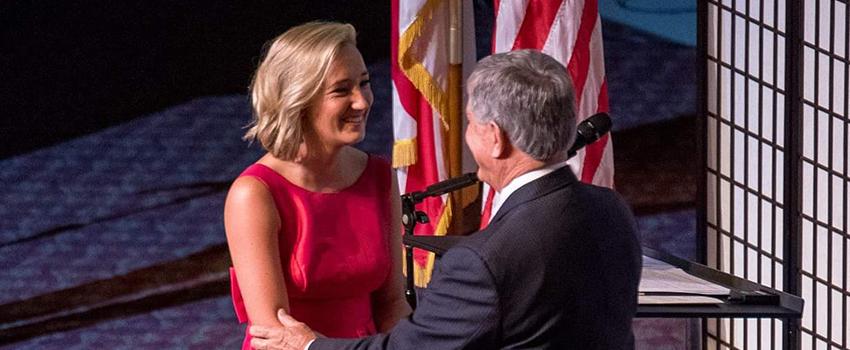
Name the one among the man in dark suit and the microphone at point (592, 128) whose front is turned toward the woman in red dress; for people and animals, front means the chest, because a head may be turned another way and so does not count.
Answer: the man in dark suit

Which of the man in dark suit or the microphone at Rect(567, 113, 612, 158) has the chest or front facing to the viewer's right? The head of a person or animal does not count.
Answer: the microphone

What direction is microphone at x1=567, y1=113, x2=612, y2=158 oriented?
to the viewer's right

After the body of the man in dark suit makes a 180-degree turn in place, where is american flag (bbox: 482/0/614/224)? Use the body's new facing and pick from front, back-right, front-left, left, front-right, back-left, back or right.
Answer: back-left

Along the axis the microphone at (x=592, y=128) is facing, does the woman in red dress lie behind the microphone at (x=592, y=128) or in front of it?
behind

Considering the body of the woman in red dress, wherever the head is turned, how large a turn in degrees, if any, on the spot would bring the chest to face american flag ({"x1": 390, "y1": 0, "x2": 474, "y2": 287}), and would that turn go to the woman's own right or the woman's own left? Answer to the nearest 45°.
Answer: approximately 135° to the woman's own left

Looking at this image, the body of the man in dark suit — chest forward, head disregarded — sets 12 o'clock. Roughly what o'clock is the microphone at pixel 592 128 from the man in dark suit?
The microphone is roughly at 2 o'clock from the man in dark suit.

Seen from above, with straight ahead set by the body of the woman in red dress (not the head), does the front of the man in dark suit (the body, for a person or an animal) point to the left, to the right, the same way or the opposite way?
the opposite way

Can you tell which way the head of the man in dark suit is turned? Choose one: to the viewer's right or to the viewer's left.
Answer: to the viewer's left

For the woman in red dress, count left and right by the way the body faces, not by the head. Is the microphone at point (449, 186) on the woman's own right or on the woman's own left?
on the woman's own left
